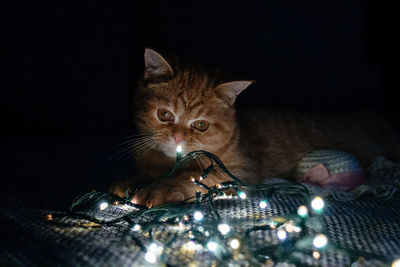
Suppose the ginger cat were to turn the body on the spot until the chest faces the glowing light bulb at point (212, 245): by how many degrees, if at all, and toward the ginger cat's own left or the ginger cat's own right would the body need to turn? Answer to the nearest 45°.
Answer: approximately 90° to the ginger cat's own left

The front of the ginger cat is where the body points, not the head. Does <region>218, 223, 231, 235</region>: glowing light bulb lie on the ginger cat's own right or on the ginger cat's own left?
on the ginger cat's own left

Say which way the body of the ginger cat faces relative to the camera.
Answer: to the viewer's left

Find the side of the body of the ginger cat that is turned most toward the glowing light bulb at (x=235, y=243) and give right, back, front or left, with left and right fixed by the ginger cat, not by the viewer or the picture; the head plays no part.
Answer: left
